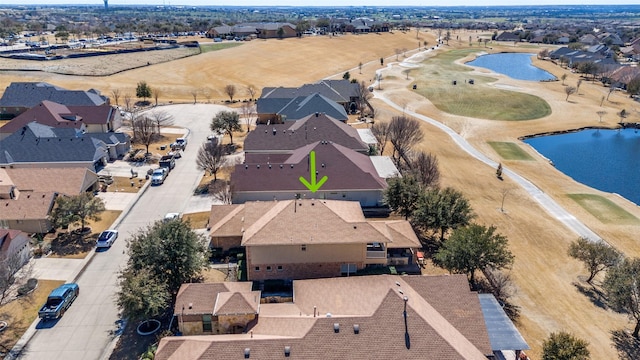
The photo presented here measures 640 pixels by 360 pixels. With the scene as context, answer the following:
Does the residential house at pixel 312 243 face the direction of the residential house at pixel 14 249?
yes

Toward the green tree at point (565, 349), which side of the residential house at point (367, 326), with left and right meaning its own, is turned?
back

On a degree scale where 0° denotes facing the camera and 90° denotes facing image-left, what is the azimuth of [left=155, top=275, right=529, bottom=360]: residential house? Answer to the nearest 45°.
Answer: approximately 90°

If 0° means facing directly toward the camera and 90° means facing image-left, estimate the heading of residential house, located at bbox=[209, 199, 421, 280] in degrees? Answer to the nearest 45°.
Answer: approximately 90°

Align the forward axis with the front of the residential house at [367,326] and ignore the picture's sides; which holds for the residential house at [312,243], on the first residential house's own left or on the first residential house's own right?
on the first residential house's own right

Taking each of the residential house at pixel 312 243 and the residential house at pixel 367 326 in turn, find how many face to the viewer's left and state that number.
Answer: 2

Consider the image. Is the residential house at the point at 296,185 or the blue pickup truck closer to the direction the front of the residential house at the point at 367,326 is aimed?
the blue pickup truck

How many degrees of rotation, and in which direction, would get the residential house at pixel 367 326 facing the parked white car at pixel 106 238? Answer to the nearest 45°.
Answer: approximately 45° to its right

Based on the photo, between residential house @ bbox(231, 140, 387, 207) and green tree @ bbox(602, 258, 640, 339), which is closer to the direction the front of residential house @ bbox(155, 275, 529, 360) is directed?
the residential house

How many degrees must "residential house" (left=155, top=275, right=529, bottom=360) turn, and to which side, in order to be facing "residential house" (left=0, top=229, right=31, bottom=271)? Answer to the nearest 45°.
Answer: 0° — it already faces it

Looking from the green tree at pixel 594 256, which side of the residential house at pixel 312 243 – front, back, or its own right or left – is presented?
back

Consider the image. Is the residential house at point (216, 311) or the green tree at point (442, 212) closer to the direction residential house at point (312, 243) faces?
the residential house

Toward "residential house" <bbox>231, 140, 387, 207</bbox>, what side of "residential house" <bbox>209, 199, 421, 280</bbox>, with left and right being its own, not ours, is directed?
right

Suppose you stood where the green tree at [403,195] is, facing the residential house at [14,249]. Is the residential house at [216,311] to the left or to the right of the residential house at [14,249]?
left
